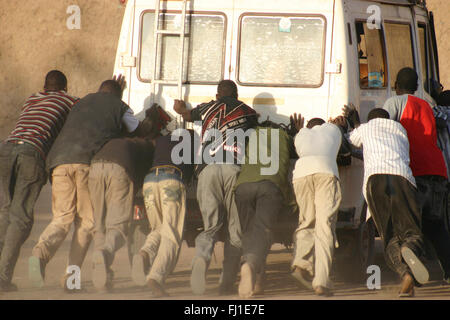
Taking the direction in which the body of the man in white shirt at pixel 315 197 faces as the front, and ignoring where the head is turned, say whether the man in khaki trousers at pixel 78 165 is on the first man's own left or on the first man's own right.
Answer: on the first man's own left

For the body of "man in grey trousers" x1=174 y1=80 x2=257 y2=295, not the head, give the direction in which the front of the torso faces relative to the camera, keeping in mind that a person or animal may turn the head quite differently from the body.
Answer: away from the camera

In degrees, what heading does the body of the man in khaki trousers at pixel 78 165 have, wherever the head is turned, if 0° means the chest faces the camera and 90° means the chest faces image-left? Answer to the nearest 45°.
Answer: approximately 225°

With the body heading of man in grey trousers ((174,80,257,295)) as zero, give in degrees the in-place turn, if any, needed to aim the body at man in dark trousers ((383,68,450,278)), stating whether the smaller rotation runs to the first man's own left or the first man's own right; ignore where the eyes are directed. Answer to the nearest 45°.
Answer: approximately 90° to the first man's own right

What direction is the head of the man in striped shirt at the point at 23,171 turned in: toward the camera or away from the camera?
away from the camera

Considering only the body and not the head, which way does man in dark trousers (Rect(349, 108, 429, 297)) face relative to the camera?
away from the camera

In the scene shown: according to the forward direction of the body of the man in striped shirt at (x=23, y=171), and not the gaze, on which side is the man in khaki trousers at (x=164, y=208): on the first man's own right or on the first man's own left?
on the first man's own right

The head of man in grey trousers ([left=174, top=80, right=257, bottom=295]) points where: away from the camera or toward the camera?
away from the camera

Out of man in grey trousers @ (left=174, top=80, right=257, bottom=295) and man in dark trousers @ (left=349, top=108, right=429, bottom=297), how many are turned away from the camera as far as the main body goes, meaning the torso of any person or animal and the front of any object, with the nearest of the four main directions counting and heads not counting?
2

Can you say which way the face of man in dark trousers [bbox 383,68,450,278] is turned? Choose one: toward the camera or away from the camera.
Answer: away from the camera

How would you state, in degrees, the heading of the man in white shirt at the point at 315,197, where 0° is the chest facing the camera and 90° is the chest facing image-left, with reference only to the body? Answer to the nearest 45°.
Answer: approximately 180°
